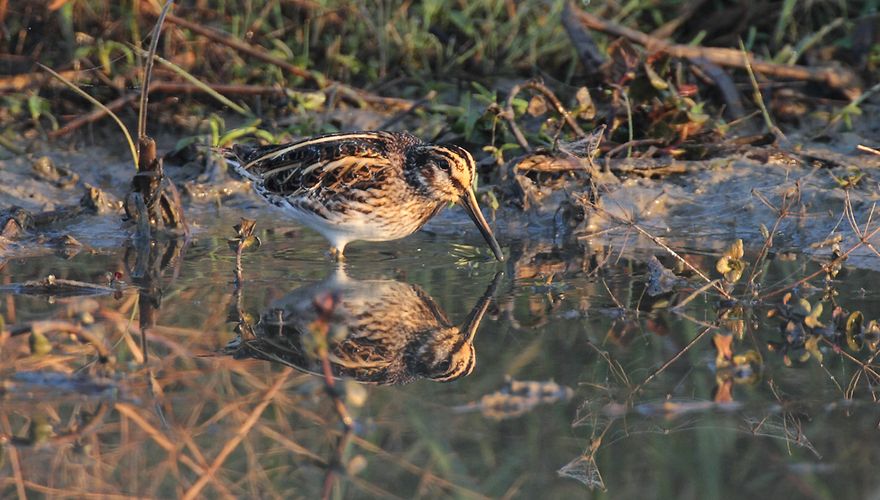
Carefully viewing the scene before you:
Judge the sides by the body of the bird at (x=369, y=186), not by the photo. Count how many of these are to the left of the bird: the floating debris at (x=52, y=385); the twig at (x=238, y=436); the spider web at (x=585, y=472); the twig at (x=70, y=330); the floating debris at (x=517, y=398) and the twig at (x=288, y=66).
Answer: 1

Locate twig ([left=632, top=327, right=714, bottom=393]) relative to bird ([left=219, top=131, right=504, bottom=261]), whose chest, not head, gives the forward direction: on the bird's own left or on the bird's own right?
on the bird's own right

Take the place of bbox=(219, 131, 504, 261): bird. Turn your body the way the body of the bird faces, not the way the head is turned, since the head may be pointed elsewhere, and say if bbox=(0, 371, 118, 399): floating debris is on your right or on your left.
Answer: on your right

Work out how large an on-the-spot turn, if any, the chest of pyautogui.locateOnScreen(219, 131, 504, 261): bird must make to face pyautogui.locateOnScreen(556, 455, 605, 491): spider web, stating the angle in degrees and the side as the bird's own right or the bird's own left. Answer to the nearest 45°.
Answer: approximately 90° to the bird's own right

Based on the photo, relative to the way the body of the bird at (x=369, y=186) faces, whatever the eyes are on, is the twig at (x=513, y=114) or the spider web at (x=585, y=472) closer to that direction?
the twig

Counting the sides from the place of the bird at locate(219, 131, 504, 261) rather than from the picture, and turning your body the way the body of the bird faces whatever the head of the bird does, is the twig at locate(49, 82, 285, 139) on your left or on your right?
on your left

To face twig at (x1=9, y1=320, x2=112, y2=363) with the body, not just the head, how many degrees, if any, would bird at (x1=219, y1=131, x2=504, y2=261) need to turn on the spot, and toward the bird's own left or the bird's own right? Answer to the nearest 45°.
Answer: approximately 135° to the bird's own right

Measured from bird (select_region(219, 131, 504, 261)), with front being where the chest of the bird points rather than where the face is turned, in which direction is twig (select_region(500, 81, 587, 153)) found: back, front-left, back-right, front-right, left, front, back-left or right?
front-left

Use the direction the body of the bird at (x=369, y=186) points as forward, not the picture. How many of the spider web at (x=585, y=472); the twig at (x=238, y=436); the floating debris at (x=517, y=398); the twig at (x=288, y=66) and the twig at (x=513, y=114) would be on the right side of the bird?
3

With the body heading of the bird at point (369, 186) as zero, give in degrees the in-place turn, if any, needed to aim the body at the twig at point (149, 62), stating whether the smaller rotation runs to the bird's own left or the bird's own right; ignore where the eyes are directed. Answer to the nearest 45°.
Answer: approximately 180°

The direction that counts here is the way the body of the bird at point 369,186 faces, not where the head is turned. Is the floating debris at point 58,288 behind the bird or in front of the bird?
behind

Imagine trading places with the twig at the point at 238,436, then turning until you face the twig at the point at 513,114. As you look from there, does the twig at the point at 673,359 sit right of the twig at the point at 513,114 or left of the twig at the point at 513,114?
right

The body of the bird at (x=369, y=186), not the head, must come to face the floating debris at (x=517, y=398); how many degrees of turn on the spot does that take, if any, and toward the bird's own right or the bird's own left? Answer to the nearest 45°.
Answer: approximately 90° to the bird's own right

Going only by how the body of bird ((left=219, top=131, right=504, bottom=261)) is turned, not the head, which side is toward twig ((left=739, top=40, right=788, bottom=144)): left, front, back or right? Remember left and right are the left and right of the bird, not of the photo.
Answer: front

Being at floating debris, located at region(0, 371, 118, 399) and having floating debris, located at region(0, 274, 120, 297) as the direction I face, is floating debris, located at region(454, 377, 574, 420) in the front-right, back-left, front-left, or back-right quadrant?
back-right

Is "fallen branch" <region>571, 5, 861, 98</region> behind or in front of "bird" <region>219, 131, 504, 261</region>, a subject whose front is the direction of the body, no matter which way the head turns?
in front

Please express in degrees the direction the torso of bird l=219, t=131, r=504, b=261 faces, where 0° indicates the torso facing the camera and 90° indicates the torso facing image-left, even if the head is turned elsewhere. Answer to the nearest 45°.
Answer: approximately 270°

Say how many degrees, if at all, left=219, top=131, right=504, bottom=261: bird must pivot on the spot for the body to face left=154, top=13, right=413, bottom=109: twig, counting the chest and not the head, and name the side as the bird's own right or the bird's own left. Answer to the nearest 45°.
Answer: approximately 90° to the bird's own left

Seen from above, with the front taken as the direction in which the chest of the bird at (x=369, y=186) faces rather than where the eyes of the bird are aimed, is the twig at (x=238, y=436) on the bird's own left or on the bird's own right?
on the bird's own right

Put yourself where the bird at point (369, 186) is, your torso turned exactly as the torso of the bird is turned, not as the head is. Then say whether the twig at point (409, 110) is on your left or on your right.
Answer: on your left
